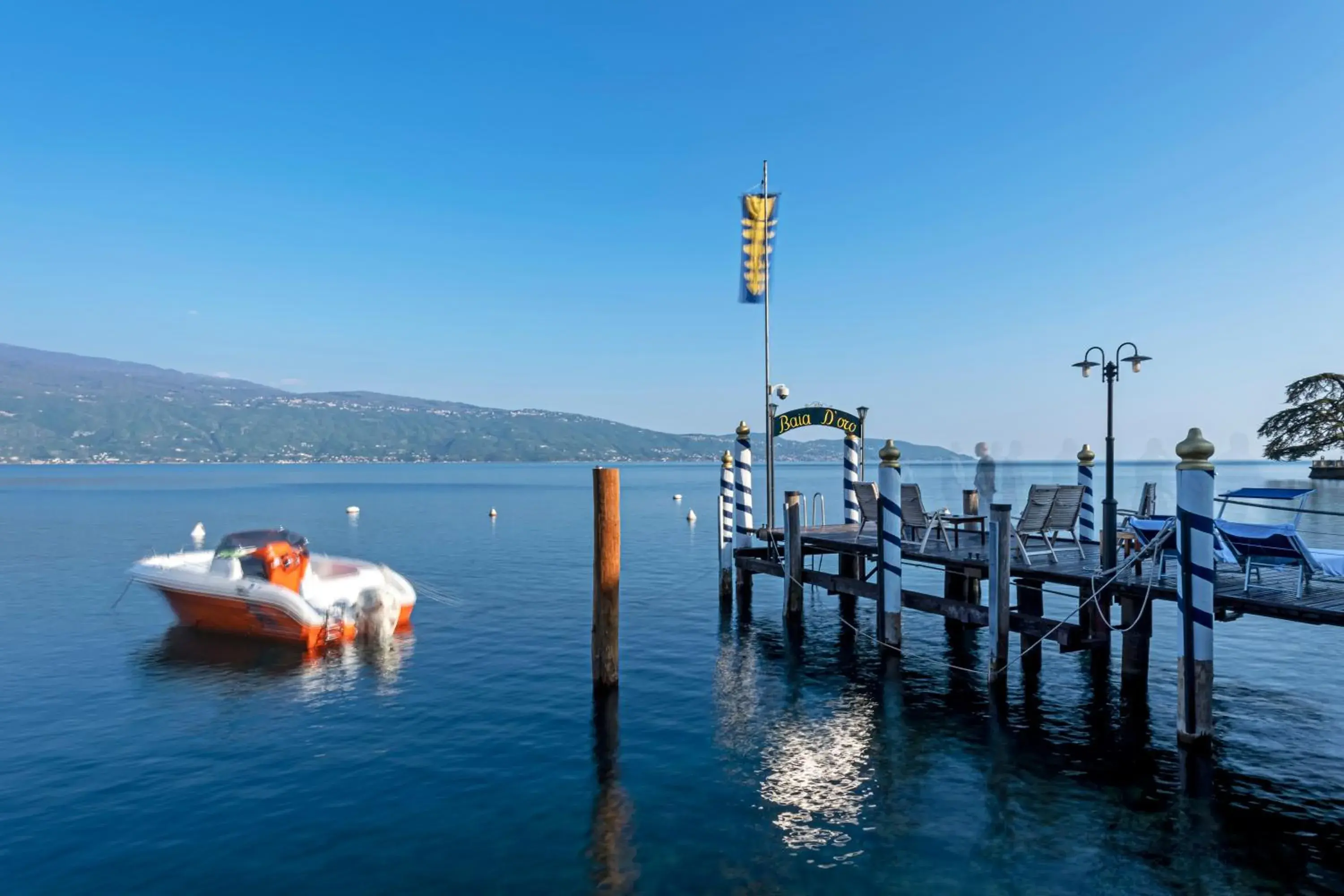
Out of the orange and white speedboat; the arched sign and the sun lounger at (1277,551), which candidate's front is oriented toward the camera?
the arched sign

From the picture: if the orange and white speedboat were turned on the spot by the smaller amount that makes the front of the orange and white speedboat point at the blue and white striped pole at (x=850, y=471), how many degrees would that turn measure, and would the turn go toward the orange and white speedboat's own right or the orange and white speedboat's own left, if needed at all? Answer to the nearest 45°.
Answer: approximately 135° to the orange and white speedboat's own right

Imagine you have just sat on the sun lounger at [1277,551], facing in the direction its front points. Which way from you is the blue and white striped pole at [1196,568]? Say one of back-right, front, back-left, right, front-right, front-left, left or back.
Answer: back

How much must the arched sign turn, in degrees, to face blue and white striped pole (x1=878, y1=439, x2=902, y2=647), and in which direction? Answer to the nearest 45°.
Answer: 0° — it already faces it

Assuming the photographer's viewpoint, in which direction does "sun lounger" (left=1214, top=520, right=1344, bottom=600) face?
facing away from the viewer and to the right of the viewer

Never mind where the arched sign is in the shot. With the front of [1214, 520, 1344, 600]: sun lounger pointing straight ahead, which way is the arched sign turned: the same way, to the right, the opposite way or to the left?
to the right

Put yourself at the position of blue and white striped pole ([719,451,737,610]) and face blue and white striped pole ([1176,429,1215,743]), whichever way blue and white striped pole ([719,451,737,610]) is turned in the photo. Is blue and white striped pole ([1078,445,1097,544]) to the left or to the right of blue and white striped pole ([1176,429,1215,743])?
left

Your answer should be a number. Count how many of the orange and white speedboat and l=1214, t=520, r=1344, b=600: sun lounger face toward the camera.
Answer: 0

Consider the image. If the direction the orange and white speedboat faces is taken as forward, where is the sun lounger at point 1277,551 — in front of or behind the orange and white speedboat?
behind

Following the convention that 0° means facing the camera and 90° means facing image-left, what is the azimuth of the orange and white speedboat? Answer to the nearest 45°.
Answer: approximately 135°

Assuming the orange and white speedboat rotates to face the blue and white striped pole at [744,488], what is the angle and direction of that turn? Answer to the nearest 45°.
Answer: approximately 135° to its right

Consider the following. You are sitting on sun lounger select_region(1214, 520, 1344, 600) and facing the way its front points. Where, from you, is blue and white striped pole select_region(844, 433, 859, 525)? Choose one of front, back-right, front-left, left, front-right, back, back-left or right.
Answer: left

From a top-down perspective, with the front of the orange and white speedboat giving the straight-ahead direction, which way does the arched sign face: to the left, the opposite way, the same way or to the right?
to the left

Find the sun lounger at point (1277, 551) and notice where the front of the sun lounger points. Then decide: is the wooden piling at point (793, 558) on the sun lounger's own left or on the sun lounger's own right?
on the sun lounger's own left

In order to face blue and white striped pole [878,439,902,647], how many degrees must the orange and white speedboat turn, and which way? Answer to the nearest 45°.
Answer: approximately 180°
